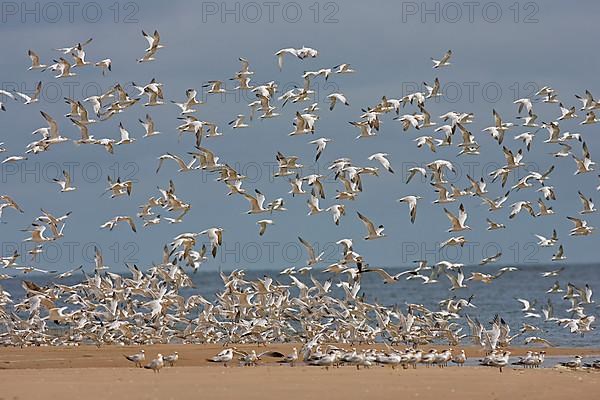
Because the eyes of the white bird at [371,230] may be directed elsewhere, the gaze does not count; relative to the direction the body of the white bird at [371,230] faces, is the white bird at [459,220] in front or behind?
in front

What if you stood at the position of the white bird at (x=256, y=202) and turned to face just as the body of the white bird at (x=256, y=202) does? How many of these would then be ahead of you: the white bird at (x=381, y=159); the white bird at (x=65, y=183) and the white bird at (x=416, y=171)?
2

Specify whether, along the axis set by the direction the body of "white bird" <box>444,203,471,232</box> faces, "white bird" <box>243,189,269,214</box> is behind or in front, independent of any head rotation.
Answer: behind

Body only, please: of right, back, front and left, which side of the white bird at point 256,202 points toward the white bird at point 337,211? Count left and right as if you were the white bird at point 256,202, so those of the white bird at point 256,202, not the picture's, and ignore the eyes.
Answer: front

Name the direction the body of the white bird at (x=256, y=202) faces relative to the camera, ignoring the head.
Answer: to the viewer's right

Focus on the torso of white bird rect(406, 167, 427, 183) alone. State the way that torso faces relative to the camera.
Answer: to the viewer's right

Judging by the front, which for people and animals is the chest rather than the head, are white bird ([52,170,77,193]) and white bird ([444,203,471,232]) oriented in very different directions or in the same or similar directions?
same or similar directions
